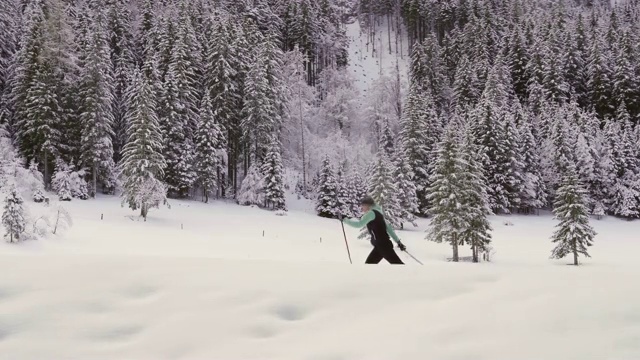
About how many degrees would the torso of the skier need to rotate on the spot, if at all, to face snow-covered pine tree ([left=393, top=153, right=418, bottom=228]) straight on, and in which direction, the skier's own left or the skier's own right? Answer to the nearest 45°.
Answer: approximately 90° to the skier's own right

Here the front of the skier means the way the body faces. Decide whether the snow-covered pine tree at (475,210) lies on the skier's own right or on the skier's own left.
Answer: on the skier's own right

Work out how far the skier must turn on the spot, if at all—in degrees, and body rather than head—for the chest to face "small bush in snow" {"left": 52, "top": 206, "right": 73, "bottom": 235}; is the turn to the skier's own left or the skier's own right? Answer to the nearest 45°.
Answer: approximately 45° to the skier's own right

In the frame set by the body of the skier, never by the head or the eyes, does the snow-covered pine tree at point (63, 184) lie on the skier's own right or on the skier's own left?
on the skier's own right

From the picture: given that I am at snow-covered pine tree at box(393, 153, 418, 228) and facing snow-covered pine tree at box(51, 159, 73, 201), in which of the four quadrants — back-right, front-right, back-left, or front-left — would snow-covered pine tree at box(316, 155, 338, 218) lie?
front-right

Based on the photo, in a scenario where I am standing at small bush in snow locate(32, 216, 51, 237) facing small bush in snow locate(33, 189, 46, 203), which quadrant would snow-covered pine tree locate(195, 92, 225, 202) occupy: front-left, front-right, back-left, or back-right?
front-right

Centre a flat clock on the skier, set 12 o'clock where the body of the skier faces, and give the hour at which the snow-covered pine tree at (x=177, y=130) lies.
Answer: The snow-covered pine tree is roughly at 2 o'clock from the skier.

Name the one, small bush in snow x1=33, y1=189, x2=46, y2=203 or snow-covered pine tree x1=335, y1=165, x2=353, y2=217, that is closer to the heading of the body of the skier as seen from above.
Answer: the small bush in snow

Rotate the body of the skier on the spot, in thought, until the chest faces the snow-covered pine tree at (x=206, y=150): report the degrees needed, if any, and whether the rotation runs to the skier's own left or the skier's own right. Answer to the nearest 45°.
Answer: approximately 45° to the skier's own right
